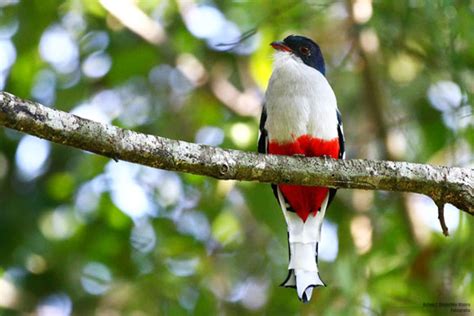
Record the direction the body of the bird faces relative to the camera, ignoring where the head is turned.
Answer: toward the camera
